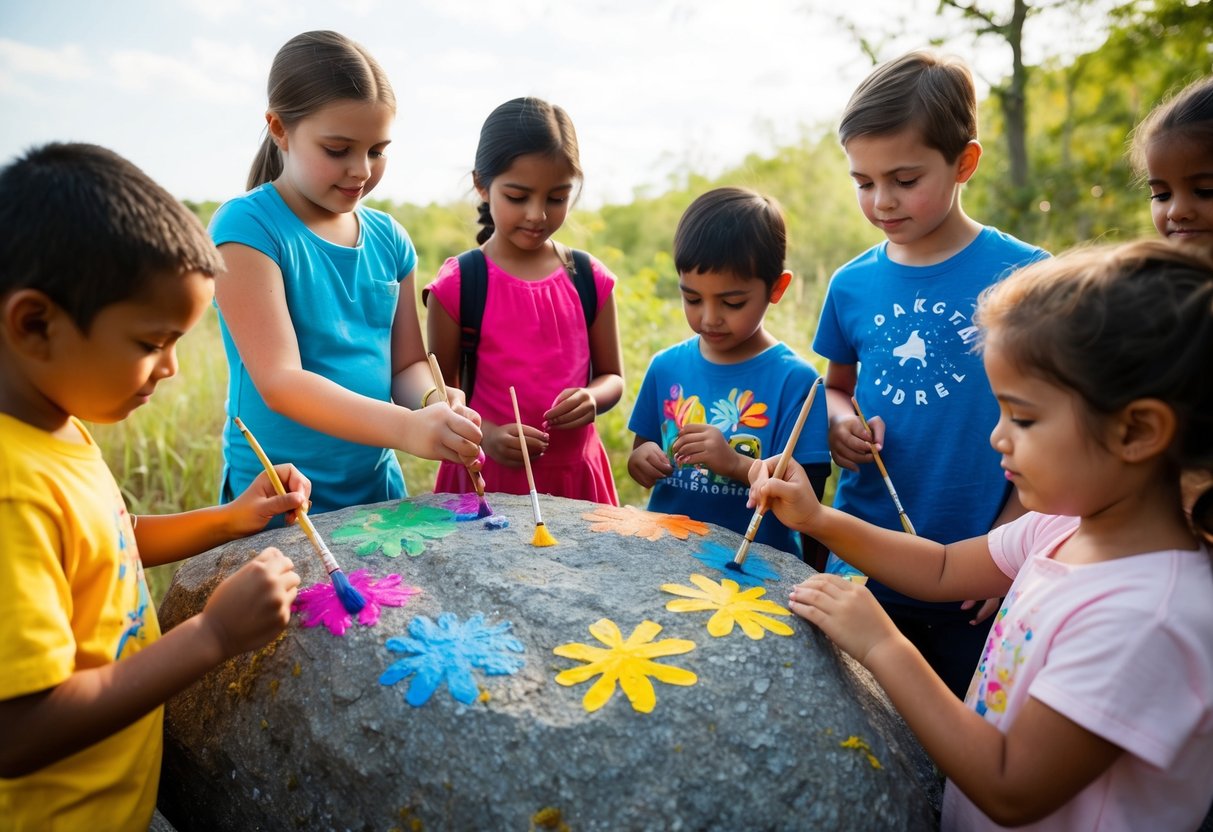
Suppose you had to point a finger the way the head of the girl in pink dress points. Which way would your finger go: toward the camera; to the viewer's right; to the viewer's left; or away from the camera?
toward the camera

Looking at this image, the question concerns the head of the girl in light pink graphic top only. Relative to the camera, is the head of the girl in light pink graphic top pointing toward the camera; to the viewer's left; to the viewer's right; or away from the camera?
to the viewer's left

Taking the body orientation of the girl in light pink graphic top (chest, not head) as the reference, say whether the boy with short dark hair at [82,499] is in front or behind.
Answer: in front

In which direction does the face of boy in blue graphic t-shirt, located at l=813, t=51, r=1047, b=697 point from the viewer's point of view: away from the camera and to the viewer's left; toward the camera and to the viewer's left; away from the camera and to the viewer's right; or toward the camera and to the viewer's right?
toward the camera and to the viewer's left

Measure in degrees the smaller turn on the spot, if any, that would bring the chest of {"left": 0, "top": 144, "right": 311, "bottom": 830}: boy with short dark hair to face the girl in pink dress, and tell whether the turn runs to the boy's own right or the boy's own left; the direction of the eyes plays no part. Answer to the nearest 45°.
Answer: approximately 45° to the boy's own left

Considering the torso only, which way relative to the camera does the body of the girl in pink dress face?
toward the camera

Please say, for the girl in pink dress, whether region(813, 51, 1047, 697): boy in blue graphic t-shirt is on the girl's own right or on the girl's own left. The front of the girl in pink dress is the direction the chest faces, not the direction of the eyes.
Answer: on the girl's own left

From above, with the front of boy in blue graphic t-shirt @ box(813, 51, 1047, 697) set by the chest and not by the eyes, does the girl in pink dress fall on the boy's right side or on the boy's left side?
on the boy's right side

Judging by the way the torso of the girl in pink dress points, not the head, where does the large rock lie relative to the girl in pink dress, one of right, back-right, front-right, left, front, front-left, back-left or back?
front

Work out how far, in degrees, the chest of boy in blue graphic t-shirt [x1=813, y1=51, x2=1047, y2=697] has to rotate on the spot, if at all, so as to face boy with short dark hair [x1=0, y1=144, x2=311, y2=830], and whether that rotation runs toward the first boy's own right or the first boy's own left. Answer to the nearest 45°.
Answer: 0° — they already face them

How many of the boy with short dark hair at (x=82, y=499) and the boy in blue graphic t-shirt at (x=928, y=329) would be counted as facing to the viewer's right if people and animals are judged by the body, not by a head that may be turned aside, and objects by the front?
1

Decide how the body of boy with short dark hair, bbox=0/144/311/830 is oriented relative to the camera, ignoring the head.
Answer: to the viewer's right

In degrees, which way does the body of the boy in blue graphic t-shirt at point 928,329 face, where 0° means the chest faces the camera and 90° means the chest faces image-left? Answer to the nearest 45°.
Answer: approximately 45°

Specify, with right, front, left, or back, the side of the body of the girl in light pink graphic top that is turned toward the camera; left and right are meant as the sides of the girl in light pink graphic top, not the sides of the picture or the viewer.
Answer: left

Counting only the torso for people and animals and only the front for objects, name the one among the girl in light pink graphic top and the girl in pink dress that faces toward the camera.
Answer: the girl in pink dress

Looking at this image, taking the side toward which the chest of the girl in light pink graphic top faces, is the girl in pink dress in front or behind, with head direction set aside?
in front

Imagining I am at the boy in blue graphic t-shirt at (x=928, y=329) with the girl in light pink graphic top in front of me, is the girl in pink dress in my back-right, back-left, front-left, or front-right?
back-right

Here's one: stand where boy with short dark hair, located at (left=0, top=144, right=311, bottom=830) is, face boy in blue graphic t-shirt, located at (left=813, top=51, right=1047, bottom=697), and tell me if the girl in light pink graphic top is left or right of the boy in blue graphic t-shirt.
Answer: right

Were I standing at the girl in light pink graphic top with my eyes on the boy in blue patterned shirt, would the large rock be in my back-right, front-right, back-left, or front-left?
front-left

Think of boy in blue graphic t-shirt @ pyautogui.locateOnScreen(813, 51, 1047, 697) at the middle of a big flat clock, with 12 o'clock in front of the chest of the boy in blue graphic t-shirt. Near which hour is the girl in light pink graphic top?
The girl in light pink graphic top is roughly at 10 o'clock from the boy in blue graphic t-shirt.

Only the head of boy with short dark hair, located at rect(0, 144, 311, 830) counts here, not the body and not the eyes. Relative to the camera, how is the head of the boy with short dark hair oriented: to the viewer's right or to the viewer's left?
to the viewer's right
